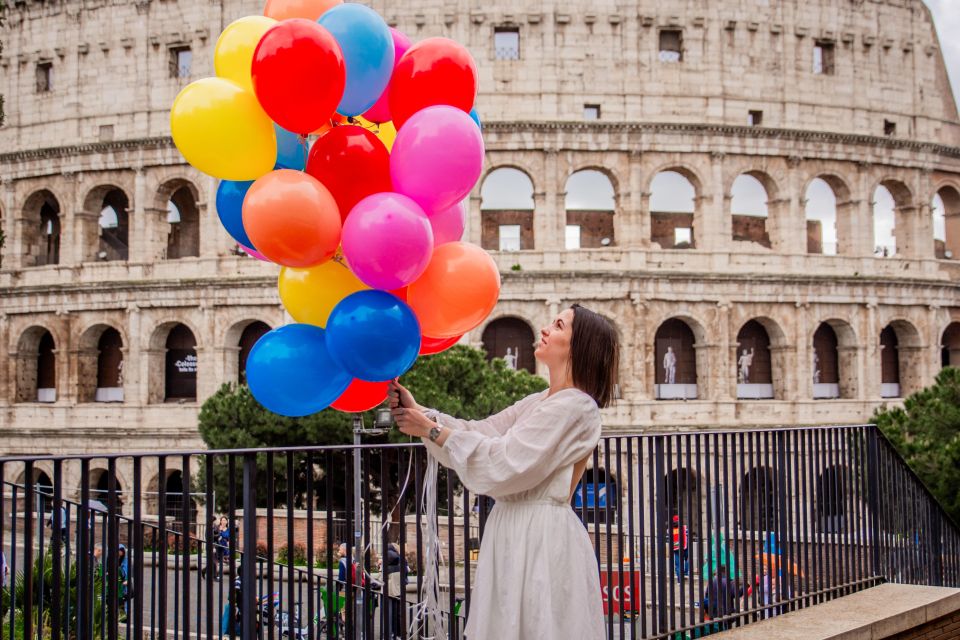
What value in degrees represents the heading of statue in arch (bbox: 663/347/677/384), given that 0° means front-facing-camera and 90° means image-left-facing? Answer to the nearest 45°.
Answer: approximately 0°

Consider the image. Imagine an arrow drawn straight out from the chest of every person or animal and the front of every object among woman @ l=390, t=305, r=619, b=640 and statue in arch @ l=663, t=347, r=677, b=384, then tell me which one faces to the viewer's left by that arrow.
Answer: the woman

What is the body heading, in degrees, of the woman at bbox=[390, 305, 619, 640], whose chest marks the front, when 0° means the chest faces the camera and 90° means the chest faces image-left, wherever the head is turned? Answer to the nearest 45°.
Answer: approximately 90°

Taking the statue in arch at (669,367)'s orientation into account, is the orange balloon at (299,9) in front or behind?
in front

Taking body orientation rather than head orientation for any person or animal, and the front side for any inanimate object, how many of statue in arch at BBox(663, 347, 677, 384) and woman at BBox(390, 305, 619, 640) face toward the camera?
1

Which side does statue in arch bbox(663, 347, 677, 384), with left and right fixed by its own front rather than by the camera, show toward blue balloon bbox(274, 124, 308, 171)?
front

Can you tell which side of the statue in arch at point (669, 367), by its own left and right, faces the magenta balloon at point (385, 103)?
front

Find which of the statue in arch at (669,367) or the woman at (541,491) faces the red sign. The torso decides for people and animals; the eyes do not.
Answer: the statue in arch

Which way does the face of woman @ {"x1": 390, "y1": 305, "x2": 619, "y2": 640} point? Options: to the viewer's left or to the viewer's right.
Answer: to the viewer's left

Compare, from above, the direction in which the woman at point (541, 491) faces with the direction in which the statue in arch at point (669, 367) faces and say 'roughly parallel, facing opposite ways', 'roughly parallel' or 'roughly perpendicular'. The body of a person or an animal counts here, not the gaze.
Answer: roughly perpendicular
